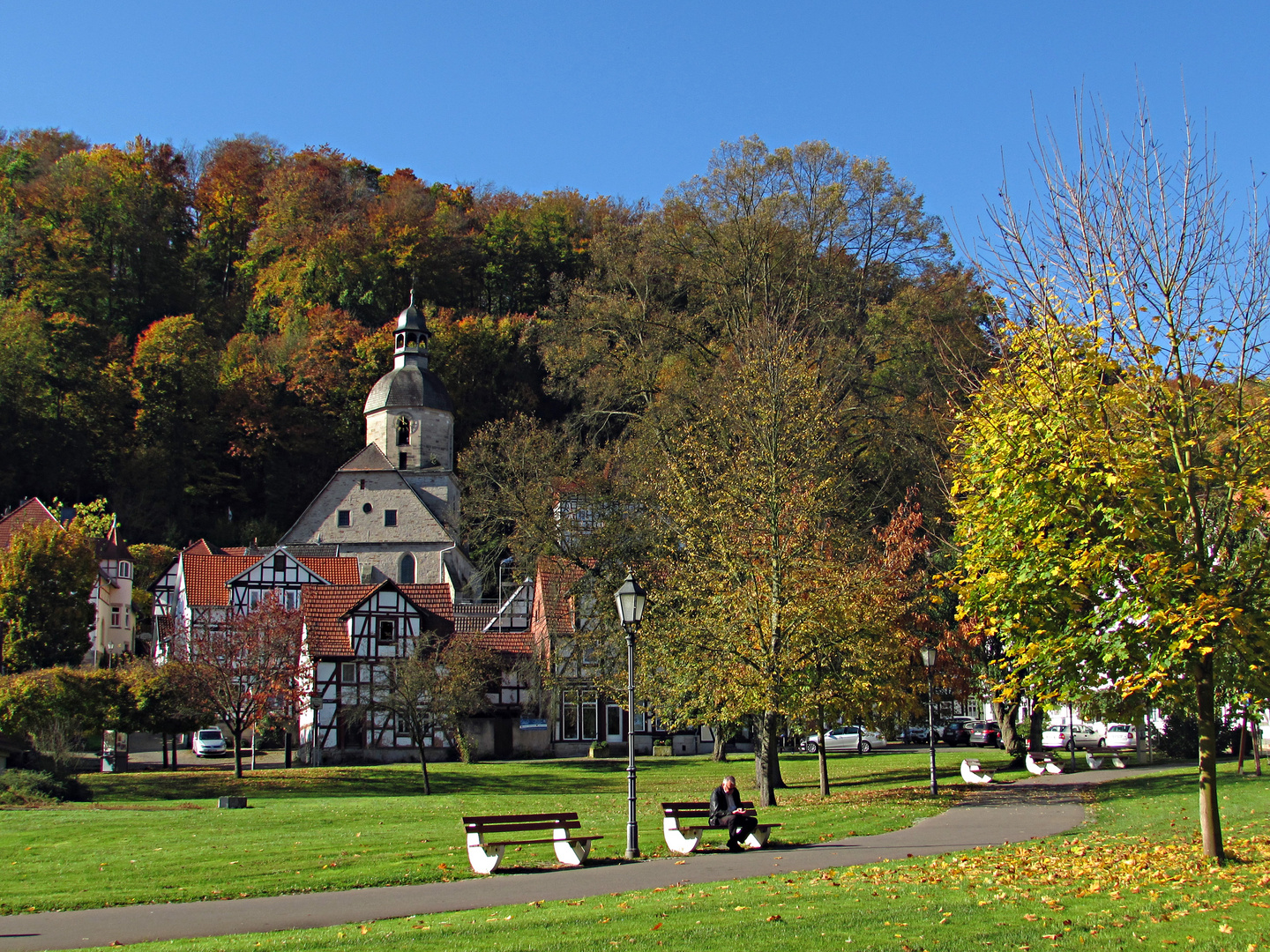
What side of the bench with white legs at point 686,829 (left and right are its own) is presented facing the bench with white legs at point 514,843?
right

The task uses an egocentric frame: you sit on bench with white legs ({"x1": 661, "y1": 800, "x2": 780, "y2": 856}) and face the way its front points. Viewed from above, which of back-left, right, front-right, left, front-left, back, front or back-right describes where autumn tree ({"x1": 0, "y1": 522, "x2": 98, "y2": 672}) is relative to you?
back

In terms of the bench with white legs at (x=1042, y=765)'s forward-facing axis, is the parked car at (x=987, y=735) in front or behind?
behind

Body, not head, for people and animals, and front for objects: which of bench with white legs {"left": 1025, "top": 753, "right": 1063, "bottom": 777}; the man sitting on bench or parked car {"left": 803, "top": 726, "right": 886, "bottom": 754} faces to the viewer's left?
the parked car

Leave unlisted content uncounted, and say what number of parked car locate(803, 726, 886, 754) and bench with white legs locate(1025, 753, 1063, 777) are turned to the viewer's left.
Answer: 1

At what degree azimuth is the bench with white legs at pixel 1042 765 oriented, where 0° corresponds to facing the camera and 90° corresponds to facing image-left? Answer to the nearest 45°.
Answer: approximately 315°

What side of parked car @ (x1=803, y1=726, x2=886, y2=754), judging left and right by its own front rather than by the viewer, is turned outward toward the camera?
left

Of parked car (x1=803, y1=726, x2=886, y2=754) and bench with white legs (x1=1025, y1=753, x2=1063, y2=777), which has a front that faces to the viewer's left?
the parked car

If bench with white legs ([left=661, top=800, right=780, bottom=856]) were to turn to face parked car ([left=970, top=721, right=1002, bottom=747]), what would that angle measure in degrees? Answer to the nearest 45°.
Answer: approximately 135° to its left

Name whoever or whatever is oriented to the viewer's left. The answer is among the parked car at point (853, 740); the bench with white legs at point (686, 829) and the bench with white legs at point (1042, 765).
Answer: the parked car
